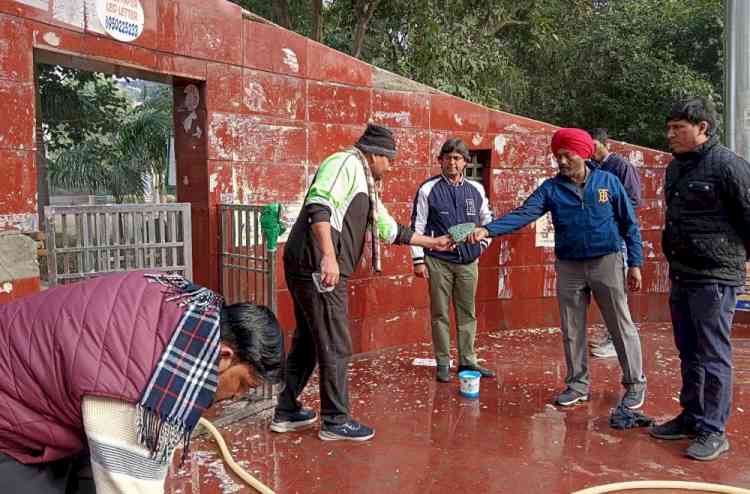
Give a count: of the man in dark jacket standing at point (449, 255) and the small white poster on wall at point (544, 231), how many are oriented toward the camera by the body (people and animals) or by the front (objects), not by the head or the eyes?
2

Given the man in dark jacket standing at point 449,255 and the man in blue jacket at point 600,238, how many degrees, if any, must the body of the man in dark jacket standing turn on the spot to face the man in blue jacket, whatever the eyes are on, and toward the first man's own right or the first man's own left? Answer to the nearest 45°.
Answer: approximately 45° to the first man's own left

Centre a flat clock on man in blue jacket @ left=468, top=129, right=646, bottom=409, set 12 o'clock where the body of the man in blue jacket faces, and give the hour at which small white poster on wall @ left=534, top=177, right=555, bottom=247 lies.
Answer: The small white poster on wall is roughly at 4 o'clock from the man in blue jacket.

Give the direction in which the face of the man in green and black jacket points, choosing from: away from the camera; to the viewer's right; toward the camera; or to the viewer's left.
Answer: to the viewer's right

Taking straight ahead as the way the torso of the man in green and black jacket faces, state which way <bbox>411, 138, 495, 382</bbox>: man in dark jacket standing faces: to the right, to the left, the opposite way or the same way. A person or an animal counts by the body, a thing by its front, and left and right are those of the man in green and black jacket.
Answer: to the right

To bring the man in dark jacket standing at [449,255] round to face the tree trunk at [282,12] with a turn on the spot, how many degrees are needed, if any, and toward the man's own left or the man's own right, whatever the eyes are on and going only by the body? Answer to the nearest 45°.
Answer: approximately 135° to the man's own right

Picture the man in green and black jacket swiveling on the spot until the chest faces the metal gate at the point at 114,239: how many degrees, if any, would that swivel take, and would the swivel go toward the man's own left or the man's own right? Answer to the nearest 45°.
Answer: approximately 180°

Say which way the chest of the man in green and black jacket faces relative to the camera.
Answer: to the viewer's right

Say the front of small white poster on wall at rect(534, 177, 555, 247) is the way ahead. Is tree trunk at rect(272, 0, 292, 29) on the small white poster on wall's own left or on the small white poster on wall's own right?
on the small white poster on wall's own right
